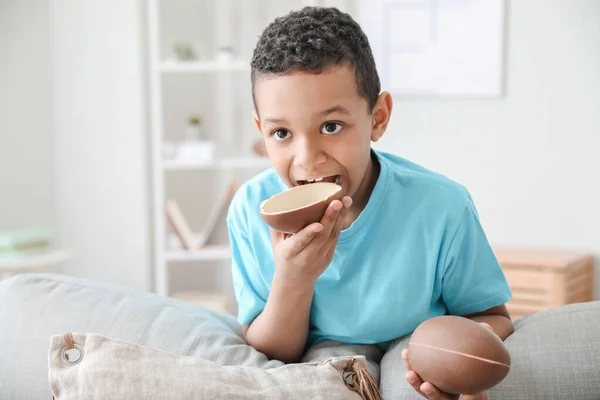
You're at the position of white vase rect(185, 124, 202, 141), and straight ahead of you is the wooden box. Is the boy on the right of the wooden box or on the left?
right

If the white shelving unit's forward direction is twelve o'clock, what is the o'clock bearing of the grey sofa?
The grey sofa is roughly at 12 o'clock from the white shelving unit.

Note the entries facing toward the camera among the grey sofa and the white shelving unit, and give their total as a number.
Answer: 2

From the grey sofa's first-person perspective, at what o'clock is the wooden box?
The wooden box is roughly at 7 o'clock from the grey sofa.

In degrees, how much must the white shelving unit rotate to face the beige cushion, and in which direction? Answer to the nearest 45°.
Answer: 0° — it already faces it

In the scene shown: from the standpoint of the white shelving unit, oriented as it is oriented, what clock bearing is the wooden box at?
The wooden box is roughly at 10 o'clock from the white shelving unit.

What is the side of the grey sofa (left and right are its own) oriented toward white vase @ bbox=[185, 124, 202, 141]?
back

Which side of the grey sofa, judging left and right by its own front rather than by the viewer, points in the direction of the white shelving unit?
back

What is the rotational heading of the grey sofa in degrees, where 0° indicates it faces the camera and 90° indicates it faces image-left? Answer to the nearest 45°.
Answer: approximately 0°
